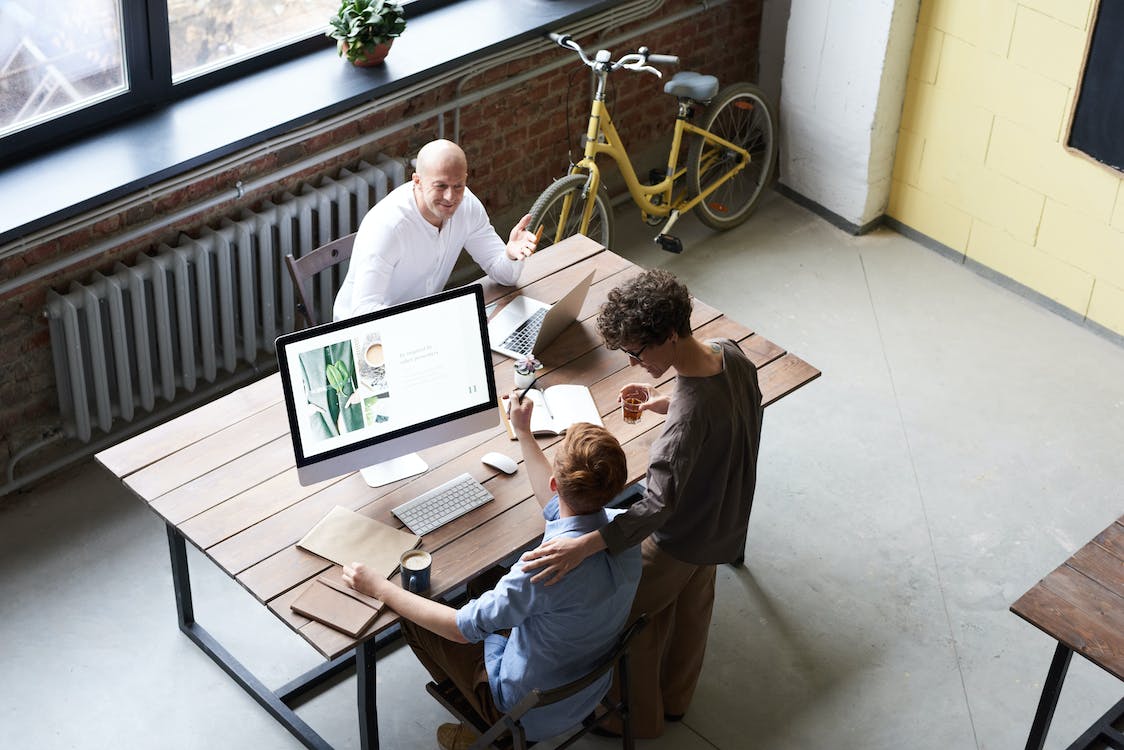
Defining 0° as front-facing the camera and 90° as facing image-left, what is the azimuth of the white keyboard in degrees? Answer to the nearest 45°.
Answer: approximately 315°

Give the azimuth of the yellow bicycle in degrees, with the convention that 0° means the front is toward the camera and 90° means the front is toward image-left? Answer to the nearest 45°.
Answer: approximately 45°

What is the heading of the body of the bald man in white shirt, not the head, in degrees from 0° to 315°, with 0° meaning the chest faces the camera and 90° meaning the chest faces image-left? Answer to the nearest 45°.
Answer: approximately 315°

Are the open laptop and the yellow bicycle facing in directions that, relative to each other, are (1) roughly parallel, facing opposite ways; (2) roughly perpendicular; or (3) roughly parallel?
roughly perpendicular

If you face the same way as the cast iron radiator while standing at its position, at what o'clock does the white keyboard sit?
The white keyboard is roughly at 1 o'clock from the cast iron radiator.

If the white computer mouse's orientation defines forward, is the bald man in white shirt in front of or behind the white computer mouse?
in front

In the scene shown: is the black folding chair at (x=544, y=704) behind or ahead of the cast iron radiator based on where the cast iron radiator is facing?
ahead

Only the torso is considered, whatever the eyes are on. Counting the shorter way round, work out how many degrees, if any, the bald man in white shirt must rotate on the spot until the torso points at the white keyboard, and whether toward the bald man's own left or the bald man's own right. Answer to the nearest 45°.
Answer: approximately 45° to the bald man's own right

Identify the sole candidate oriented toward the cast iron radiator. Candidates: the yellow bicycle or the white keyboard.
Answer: the yellow bicycle

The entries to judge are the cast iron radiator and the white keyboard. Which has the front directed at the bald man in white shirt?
the cast iron radiator
